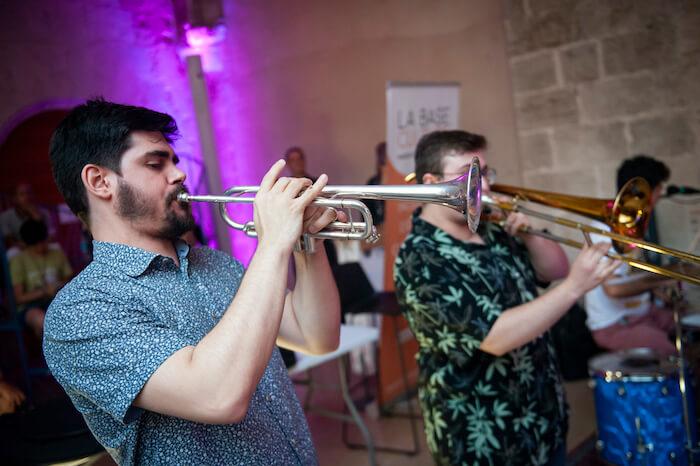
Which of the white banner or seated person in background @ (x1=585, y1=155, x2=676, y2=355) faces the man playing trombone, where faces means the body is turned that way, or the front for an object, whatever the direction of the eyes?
the white banner

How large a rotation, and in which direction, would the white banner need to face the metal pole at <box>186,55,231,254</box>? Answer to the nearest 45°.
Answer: approximately 135° to its right

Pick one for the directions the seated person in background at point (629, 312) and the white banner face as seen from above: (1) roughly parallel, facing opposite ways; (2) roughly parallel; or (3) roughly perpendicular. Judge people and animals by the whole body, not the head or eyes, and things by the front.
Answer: roughly perpendicular

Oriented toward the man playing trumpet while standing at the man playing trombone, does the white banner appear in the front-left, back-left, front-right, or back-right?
back-right

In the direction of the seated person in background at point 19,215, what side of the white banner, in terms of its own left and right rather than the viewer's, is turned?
right

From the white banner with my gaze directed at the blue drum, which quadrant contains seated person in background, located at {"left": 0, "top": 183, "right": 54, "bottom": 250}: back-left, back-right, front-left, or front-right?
back-right

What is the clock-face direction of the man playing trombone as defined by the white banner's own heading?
The man playing trombone is roughly at 12 o'clock from the white banner.

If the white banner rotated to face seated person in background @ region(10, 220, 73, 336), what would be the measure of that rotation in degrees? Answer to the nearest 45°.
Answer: approximately 90° to its right

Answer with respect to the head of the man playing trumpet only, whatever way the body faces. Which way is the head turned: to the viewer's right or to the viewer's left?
to the viewer's right
